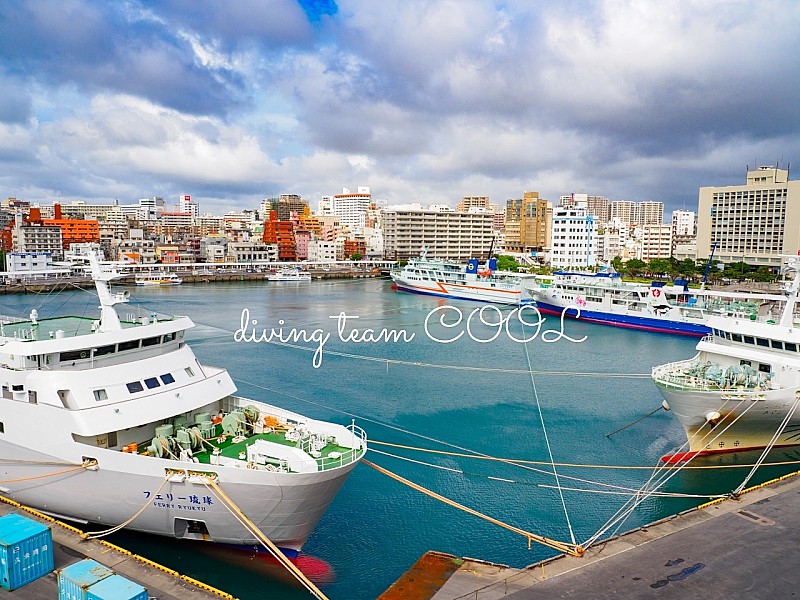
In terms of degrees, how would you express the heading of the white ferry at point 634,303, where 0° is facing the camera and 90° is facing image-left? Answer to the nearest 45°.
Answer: approximately 135°

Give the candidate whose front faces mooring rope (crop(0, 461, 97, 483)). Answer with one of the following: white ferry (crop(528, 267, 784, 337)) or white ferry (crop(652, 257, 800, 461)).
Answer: white ferry (crop(652, 257, 800, 461))

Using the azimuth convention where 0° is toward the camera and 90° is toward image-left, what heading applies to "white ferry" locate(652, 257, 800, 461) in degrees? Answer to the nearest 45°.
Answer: approximately 45°

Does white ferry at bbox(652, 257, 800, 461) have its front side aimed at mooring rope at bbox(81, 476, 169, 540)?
yes

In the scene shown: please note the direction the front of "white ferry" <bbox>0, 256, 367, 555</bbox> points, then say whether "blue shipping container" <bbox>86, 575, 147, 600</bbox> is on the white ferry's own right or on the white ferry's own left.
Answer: on the white ferry's own right

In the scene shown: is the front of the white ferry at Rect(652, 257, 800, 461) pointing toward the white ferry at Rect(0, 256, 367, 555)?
yes

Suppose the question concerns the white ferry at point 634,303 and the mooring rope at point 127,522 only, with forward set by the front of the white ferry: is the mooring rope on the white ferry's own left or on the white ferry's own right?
on the white ferry's own left

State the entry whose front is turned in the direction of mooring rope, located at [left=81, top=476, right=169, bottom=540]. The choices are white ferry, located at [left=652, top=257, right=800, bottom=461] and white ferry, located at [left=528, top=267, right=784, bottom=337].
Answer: white ferry, located at [left=652, top=257, right=800, bottom=461]

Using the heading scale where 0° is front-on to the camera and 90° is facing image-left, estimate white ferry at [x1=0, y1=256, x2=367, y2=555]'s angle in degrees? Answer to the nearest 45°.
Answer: approximately 315°

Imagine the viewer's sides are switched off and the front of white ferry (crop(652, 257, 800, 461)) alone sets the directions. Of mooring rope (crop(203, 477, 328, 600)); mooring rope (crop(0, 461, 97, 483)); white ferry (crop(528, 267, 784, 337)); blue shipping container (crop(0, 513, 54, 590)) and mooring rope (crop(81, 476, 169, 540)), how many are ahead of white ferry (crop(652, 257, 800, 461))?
4
